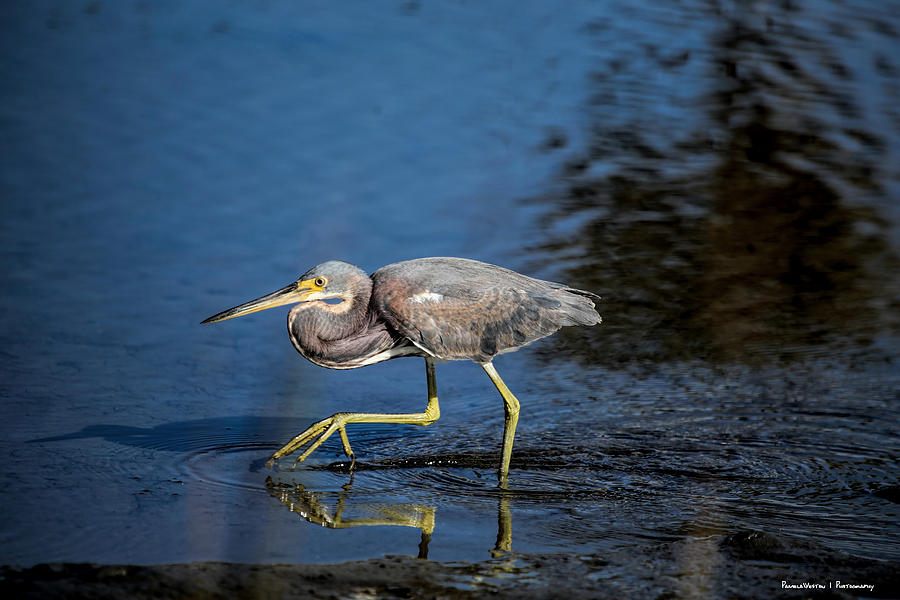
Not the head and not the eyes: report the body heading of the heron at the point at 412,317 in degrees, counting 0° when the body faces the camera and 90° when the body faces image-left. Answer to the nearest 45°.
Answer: approximately 90°
